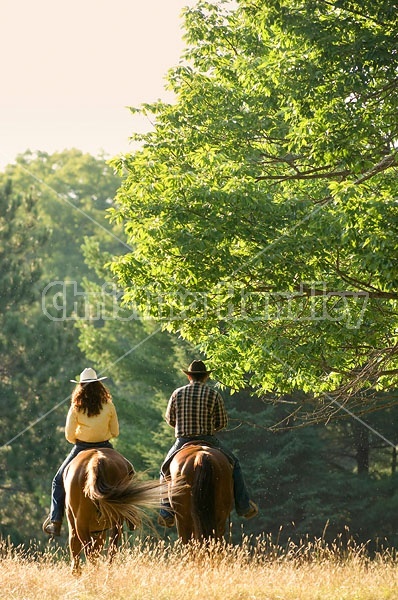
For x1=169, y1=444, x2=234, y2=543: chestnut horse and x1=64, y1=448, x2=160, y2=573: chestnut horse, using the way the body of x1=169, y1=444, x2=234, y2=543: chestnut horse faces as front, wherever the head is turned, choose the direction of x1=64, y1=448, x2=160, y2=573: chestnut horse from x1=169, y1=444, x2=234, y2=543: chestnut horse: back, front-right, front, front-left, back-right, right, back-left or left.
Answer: back-left

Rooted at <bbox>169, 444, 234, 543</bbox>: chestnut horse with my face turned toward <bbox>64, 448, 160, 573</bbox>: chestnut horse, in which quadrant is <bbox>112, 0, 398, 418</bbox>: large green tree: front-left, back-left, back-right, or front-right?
back-right

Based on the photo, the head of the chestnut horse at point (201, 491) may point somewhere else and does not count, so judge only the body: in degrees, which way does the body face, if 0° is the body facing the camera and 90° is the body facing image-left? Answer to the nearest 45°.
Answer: approximately 180°
